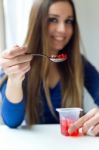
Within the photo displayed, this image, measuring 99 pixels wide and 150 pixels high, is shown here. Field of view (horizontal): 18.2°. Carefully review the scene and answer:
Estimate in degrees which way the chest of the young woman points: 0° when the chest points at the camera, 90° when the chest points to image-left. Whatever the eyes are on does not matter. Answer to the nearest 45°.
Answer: approximately 0°

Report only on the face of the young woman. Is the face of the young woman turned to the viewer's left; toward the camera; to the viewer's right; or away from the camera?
toward the camera
